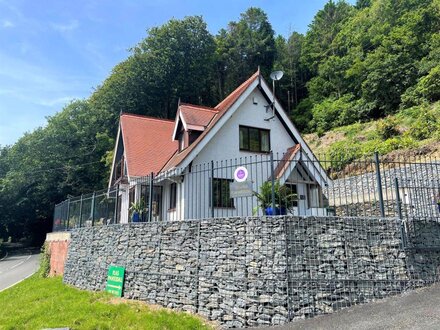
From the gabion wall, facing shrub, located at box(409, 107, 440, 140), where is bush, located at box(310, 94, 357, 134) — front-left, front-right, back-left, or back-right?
front-left

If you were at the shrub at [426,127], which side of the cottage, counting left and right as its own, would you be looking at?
left

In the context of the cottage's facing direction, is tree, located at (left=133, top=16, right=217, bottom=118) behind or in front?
behind

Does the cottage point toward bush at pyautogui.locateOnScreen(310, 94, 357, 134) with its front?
no

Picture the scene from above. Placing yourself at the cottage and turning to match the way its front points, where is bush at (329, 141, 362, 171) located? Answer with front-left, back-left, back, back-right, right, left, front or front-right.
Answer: left

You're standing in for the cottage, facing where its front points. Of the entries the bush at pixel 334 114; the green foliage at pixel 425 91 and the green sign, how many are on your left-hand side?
2

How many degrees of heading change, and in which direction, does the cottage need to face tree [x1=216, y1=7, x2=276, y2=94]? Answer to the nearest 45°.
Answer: approximately 135° to its left

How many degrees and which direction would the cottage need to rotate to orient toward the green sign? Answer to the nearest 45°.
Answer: approximately 90° to its right

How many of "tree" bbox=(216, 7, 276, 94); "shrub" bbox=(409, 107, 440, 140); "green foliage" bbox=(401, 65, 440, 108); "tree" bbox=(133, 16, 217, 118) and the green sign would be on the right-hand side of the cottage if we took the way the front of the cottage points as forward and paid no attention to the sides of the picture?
1

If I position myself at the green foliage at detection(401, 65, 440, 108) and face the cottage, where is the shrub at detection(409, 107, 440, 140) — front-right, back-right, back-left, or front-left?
front-left

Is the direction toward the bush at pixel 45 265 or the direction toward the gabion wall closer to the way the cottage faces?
the gabion wall

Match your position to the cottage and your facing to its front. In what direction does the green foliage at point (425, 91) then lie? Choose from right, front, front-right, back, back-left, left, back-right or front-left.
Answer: left

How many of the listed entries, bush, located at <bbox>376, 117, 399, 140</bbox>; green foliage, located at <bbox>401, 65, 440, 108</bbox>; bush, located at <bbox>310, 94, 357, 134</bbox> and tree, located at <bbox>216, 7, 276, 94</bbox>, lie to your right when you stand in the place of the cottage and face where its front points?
0

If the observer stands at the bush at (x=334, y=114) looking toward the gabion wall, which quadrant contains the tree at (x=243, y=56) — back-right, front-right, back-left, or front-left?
back-right

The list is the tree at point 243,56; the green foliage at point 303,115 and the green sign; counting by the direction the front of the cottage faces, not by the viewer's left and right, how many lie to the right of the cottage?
1

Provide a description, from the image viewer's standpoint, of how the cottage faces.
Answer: facing the viewer and to the right of the viewer
